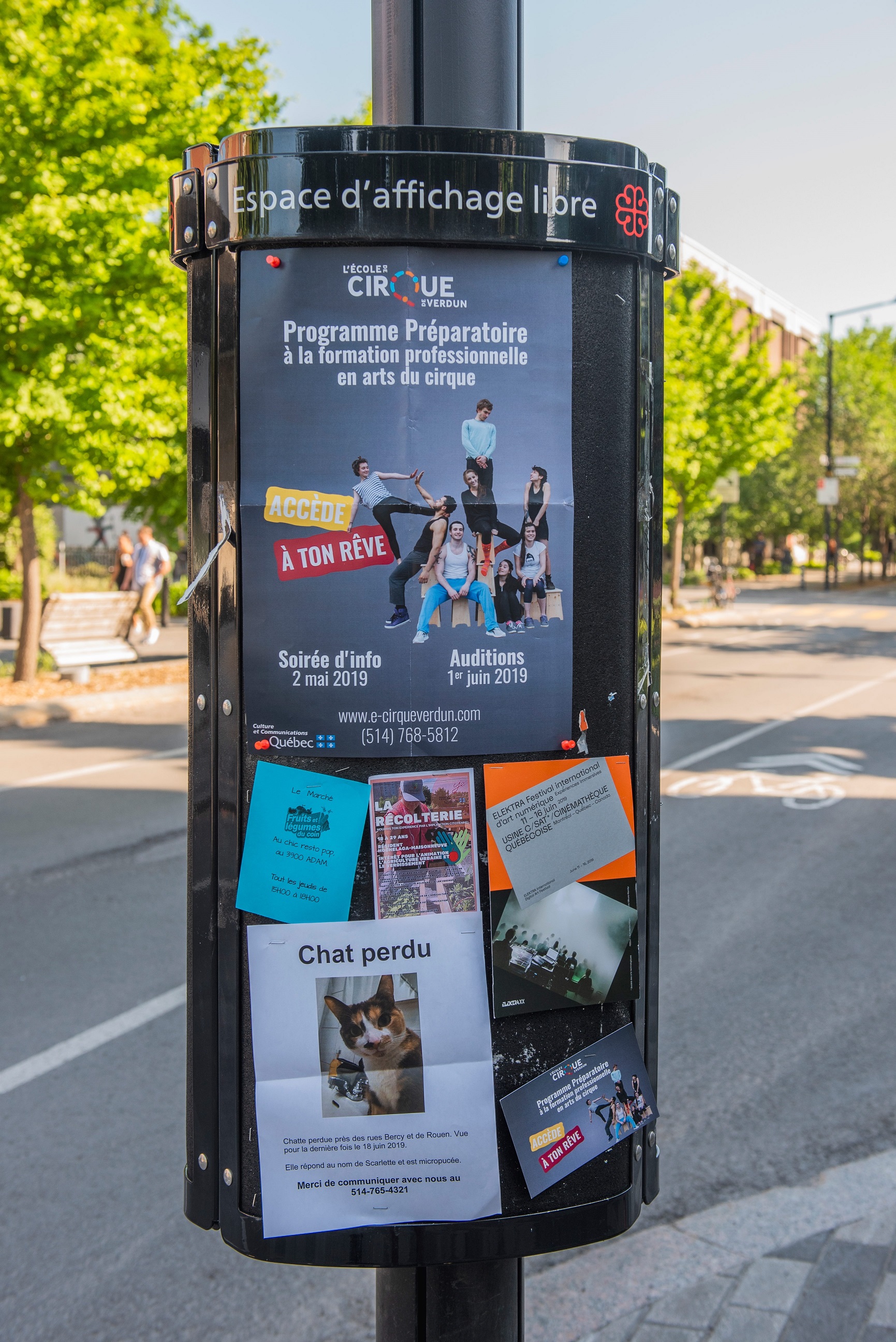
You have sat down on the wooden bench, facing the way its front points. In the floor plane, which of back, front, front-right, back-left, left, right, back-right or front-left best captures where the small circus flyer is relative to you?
front

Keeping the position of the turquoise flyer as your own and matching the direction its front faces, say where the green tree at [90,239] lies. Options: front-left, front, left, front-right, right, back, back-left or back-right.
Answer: back

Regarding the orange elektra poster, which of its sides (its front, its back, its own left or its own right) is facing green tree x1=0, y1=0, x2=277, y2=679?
back

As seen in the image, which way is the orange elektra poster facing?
toward the camera

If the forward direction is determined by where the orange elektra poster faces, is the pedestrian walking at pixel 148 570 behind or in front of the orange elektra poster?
behind

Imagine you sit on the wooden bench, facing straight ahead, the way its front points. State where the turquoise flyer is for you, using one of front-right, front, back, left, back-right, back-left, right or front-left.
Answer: front

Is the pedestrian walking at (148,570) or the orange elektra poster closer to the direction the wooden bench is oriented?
the orange elektra poster

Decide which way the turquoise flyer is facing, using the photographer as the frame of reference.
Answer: facing the viewer

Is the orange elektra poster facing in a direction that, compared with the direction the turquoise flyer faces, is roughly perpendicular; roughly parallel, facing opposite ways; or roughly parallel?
roughly parallel

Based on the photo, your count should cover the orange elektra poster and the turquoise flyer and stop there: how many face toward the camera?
2

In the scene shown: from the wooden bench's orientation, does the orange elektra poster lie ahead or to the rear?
ahead
